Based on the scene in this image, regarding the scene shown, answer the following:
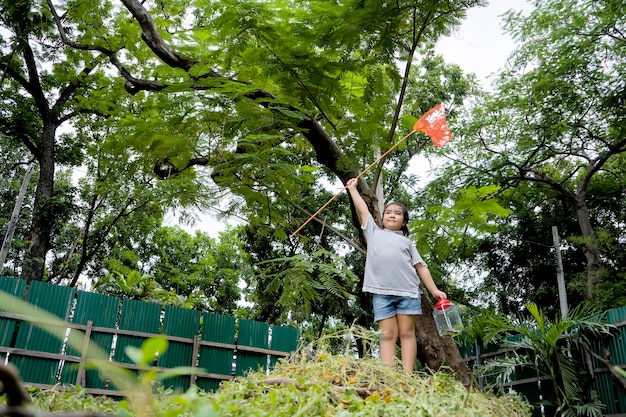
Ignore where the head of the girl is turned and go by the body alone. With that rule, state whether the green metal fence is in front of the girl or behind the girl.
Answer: behind

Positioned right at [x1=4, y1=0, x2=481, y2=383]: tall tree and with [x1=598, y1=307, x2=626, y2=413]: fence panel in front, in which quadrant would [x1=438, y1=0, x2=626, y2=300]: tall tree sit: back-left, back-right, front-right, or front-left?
front-left

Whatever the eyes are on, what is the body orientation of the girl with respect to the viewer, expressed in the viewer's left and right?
facing the viewer

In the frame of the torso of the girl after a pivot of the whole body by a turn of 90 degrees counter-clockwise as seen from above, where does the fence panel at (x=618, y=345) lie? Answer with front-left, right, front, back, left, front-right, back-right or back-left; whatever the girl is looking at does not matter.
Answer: front-left

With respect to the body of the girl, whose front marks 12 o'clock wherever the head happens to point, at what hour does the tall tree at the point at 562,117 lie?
The tall tree is roughly at 7 o'clock from the girl.
